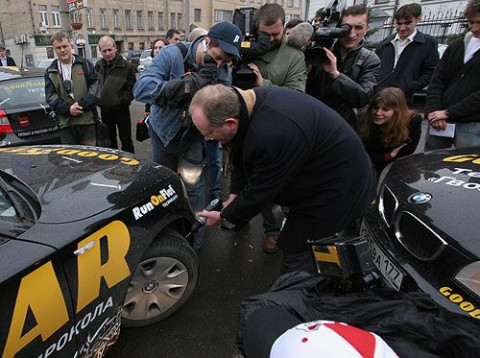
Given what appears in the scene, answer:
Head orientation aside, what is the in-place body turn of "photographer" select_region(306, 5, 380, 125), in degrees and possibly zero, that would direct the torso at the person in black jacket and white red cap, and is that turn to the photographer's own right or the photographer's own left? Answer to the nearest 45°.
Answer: approximately 45° to the photographer's own left

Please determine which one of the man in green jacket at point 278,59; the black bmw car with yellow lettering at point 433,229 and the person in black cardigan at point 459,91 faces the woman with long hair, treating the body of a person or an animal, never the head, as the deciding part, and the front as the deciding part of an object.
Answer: the person in black cardigan

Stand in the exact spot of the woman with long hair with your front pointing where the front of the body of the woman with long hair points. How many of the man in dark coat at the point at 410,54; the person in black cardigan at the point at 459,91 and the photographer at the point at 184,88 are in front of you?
1

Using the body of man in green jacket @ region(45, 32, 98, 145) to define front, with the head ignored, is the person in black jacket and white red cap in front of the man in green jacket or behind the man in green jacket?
in front

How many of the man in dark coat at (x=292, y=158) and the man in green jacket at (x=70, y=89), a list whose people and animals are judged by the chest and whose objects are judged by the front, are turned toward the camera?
1

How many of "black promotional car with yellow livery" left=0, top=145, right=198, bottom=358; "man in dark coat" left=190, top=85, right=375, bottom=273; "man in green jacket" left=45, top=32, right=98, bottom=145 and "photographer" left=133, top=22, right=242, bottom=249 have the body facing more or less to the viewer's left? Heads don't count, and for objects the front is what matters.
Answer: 1

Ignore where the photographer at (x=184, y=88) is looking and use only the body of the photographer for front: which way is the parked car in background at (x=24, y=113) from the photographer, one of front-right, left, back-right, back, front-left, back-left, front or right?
back

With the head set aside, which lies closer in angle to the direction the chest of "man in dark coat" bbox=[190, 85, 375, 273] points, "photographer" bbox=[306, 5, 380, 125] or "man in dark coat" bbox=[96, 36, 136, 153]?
the man in dark coat

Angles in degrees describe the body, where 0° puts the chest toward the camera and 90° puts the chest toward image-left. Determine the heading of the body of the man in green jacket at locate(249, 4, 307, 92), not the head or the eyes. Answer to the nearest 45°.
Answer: approximately 45°

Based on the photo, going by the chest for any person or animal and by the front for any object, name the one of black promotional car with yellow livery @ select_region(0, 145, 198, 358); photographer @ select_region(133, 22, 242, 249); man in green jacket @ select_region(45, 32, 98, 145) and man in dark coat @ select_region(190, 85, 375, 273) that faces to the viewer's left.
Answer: the man in dark coat

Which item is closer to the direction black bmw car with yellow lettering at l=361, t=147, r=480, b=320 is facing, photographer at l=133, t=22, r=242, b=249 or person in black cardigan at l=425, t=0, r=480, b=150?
the photographer

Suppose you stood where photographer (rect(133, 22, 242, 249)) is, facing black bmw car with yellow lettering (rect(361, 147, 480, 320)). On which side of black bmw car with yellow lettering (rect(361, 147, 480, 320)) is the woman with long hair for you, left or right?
left

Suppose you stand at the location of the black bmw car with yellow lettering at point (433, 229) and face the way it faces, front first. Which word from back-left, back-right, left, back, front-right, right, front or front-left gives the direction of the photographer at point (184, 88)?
front-right

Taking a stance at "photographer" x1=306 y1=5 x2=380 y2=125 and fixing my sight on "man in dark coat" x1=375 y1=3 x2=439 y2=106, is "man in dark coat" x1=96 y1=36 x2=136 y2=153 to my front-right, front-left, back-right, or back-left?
back-left
